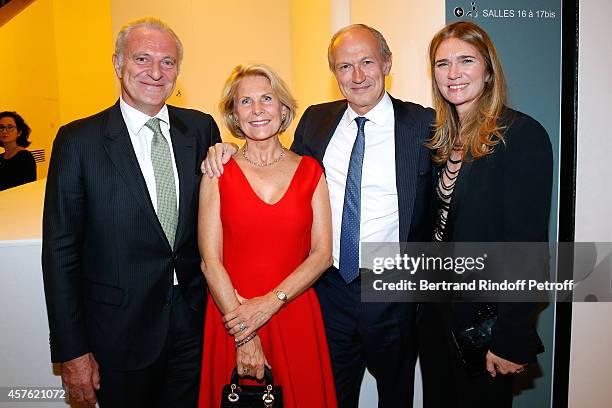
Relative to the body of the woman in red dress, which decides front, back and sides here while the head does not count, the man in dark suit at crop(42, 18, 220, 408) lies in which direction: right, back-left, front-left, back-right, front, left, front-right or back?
right

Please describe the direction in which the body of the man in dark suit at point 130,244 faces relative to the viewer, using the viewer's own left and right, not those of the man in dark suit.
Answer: facing the viewer and to the right of the viewer

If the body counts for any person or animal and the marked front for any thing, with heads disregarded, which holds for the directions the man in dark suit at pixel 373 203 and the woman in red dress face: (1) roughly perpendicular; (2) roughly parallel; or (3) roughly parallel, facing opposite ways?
roughly parallel

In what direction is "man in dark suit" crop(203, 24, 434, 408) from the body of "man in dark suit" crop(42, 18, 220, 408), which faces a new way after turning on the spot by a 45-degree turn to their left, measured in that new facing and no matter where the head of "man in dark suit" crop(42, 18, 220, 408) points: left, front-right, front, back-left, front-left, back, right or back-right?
front

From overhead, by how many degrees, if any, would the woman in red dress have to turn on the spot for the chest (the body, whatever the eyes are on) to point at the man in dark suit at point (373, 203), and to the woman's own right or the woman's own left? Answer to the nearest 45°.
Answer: approximately 90° to the woman's own left

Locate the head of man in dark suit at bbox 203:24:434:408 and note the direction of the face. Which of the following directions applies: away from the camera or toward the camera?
toward the camera

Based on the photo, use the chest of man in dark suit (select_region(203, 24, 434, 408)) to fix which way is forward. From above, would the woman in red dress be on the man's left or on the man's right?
on the man's right

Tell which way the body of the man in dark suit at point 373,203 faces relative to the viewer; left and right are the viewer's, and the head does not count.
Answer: facing the viewer

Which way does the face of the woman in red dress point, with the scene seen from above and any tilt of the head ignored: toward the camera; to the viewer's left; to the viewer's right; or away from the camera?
toward the camera

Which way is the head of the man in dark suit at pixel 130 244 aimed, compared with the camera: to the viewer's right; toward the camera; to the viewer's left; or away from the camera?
toward the camera

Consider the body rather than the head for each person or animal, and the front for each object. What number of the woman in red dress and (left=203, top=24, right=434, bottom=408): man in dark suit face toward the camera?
2
